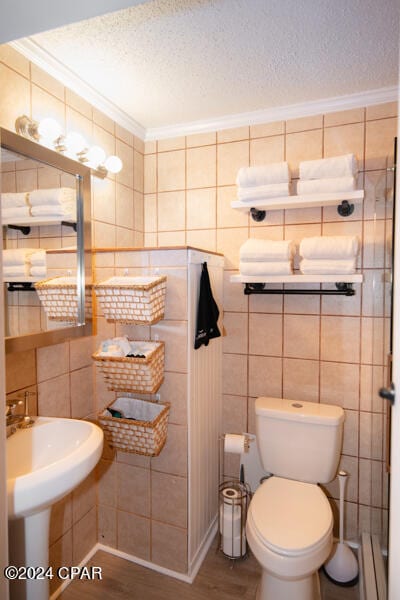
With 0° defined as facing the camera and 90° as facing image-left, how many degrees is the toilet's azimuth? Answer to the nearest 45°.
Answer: approximately 0°

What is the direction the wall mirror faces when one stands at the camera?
facing the viewer and to the right of the viewer

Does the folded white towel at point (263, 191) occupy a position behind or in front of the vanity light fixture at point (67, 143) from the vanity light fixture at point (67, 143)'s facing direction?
in front

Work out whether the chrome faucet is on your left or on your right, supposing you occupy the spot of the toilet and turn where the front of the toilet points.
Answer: on your right

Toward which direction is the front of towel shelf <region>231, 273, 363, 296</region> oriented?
toward the camera

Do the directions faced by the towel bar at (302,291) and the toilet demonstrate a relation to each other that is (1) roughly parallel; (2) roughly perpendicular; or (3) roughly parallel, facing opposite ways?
roughly parallel

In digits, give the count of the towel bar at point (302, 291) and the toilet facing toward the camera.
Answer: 2

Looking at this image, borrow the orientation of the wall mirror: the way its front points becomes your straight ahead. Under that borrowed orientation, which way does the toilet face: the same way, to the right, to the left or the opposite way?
to the right

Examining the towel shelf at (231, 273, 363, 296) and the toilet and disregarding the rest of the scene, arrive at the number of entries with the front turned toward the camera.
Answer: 2

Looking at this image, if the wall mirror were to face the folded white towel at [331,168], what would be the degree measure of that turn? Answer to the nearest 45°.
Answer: approximately 45° to its left

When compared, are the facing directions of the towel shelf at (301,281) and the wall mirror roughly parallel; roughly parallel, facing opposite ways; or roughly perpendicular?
roughly perpendicular
